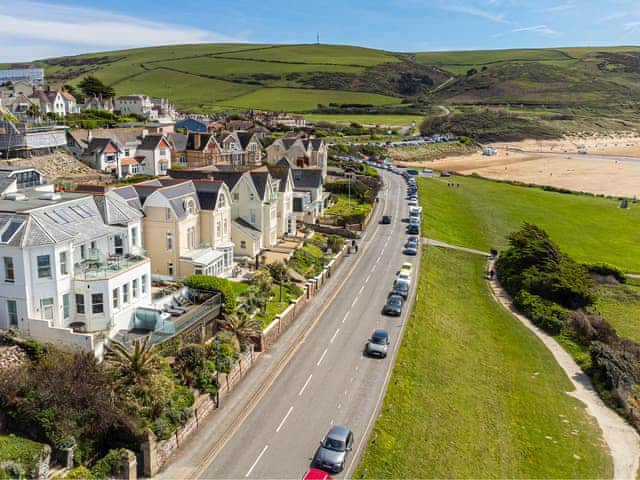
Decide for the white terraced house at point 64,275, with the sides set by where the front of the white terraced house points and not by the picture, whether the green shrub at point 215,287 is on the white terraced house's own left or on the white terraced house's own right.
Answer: on the white terraced house's own left

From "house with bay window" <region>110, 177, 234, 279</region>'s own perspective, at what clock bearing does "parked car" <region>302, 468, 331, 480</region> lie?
The parked car is roughly at 1 o'clock from the house with bay window.

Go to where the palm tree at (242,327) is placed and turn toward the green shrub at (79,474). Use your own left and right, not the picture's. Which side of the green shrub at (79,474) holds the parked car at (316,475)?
left

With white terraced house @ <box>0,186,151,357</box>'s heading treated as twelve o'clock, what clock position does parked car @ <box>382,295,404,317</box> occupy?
The parked car is roughly at 10 o'clock from the white terraced house.

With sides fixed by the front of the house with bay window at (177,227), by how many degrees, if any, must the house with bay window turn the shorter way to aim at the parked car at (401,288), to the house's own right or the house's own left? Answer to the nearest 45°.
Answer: approximately 45° to the house's own left

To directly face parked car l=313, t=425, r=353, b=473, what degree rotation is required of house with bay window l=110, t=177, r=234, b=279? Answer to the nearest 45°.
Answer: approximately 45° to its right

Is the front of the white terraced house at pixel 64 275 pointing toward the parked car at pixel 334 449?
yes

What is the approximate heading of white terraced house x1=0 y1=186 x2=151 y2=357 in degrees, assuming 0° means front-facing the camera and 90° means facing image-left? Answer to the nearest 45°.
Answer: approximately 315°

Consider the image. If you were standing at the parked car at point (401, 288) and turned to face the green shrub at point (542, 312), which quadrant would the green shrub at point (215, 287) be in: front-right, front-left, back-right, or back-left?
back-right
